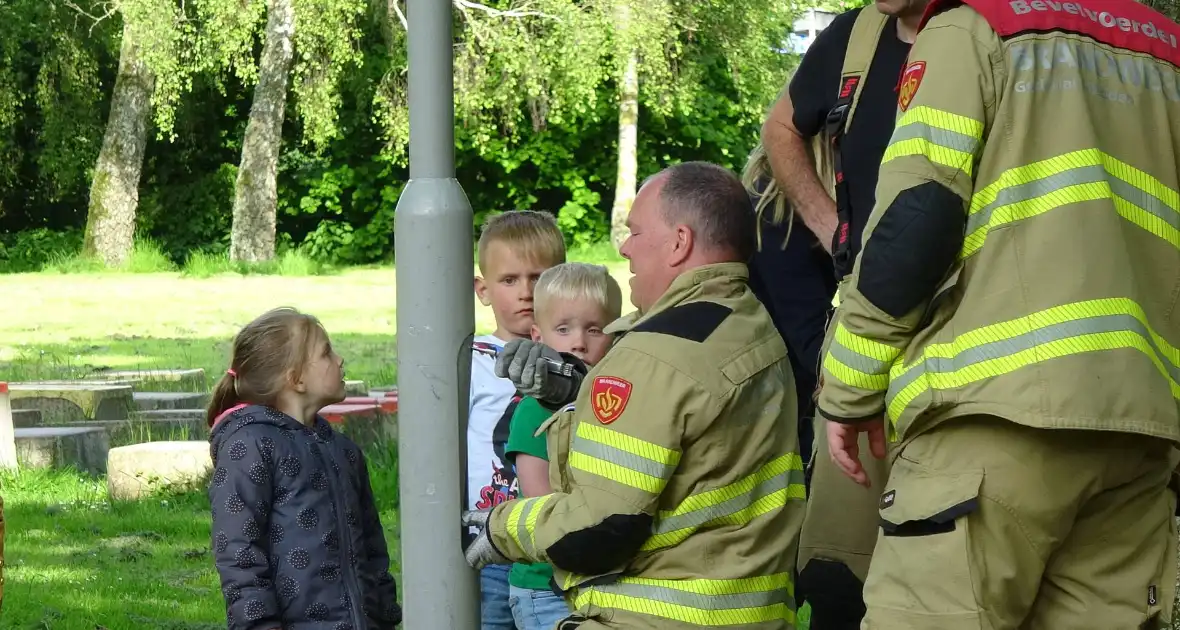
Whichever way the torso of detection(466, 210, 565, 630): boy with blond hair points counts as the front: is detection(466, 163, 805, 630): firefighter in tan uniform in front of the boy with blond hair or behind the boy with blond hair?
in front

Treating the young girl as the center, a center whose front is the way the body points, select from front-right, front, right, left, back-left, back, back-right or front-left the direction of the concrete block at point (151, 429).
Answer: back-left

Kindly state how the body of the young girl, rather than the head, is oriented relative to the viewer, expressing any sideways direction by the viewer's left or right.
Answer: facing the viewer and to the right of the viewer

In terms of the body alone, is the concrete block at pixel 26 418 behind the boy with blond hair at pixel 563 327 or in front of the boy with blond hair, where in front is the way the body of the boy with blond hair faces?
behind

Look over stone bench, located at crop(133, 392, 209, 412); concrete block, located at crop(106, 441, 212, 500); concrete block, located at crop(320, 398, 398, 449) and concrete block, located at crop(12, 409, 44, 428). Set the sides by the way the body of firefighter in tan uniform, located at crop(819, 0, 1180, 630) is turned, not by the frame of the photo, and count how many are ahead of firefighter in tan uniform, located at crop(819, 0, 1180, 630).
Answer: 4

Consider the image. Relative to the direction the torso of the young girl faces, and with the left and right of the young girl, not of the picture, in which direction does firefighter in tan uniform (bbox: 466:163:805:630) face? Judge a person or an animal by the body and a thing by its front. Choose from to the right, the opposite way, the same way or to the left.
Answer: the opposite way

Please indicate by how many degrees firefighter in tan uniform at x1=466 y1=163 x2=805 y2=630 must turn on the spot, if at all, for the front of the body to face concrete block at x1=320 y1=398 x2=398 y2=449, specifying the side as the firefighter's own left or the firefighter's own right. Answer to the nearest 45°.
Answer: approximately 45° to the firefighter's own right

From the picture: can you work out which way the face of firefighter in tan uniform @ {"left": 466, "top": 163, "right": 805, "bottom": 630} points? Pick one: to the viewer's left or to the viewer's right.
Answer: to the viewer's left

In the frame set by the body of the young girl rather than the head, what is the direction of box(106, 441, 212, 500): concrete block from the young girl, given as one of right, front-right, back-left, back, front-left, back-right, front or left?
back-left
